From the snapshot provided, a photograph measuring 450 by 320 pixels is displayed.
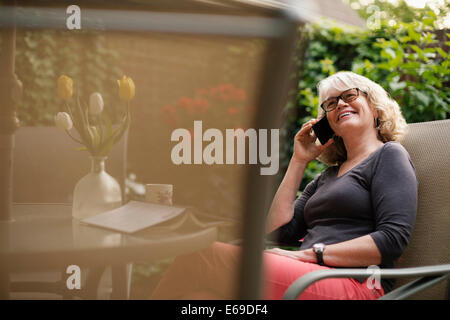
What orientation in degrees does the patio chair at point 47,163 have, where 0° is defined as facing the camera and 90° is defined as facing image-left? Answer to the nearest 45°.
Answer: approximately 0°

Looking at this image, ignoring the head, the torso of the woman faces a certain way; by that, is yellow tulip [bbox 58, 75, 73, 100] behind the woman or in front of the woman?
in front

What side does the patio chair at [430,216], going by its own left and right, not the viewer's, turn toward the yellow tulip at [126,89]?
front

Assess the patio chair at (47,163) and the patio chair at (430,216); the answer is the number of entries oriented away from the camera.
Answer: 0

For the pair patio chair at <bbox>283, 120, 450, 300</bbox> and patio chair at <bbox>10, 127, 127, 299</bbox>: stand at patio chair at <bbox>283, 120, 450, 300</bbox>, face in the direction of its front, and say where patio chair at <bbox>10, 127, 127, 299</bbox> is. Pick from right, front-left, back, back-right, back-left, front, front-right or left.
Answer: front-right

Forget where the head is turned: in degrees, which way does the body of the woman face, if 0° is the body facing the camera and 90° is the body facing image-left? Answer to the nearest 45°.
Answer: approximately 45°

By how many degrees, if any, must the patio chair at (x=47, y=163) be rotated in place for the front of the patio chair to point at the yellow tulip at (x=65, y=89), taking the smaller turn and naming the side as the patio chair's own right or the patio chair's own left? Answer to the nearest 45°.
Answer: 0° — it already faces it
